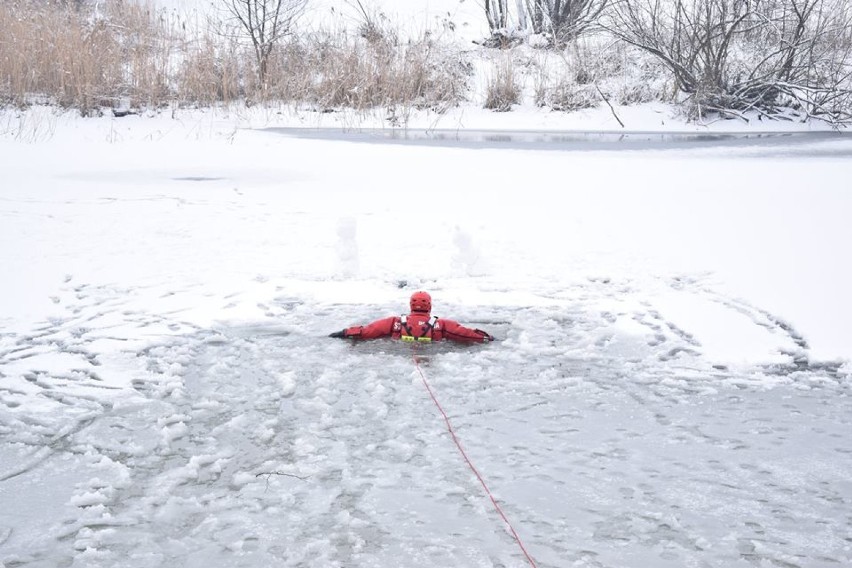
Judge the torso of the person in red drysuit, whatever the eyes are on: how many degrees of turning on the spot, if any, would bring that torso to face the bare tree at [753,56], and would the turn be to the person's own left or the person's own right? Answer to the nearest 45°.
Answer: approximately 45° to the person's own right

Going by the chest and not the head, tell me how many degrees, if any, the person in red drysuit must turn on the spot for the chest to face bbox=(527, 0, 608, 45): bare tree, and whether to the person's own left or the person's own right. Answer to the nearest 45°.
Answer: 0° — they already face it

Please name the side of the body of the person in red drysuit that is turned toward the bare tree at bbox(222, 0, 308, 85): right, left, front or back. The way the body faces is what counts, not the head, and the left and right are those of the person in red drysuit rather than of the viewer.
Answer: front

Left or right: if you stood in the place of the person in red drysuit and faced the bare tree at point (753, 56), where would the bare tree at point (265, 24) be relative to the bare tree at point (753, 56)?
left

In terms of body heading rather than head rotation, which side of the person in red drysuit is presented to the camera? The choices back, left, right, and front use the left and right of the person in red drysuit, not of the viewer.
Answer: back
